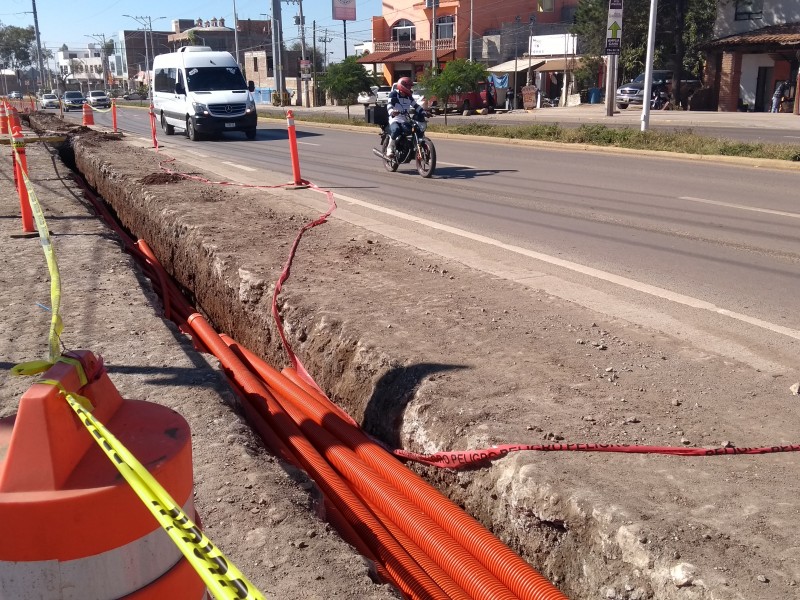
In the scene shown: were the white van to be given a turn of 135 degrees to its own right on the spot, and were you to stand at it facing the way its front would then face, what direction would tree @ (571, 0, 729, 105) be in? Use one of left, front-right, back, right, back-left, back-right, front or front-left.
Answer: back-right

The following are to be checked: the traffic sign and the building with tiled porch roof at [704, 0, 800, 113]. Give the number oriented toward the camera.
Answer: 2

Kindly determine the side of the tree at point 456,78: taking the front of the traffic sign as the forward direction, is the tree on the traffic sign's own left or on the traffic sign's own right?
on the traffic sign's own right

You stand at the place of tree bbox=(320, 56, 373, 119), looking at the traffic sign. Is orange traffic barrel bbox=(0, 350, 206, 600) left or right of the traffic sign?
right

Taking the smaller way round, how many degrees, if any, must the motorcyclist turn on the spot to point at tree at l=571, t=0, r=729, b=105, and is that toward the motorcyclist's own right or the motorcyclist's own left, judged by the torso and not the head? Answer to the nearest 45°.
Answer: approximately 90° to the motorcyclist's own left

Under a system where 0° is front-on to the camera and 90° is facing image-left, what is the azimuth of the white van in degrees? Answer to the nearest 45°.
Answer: approximately 315°
